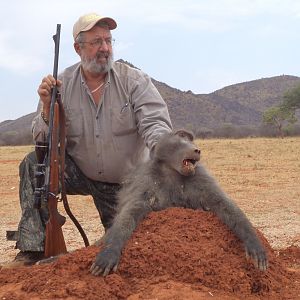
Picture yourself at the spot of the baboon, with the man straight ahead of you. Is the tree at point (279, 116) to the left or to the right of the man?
right

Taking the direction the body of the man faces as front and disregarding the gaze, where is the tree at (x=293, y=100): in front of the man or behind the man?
behind

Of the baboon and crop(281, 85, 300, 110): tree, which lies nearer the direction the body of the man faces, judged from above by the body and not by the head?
the baboon

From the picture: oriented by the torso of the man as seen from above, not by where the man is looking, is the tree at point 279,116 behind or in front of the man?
behind

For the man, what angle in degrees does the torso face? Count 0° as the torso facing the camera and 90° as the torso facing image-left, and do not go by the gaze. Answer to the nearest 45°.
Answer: approximately 0°
